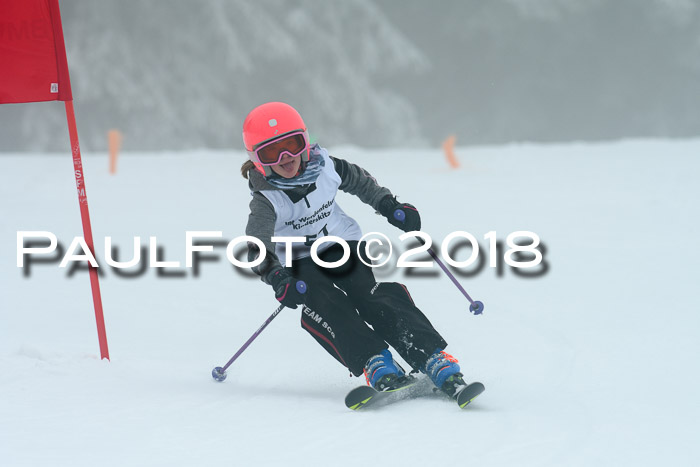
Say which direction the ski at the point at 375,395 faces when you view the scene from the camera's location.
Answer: facing the viewer and to the left of the viewer

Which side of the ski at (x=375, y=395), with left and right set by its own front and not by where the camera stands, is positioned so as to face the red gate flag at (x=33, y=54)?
right
